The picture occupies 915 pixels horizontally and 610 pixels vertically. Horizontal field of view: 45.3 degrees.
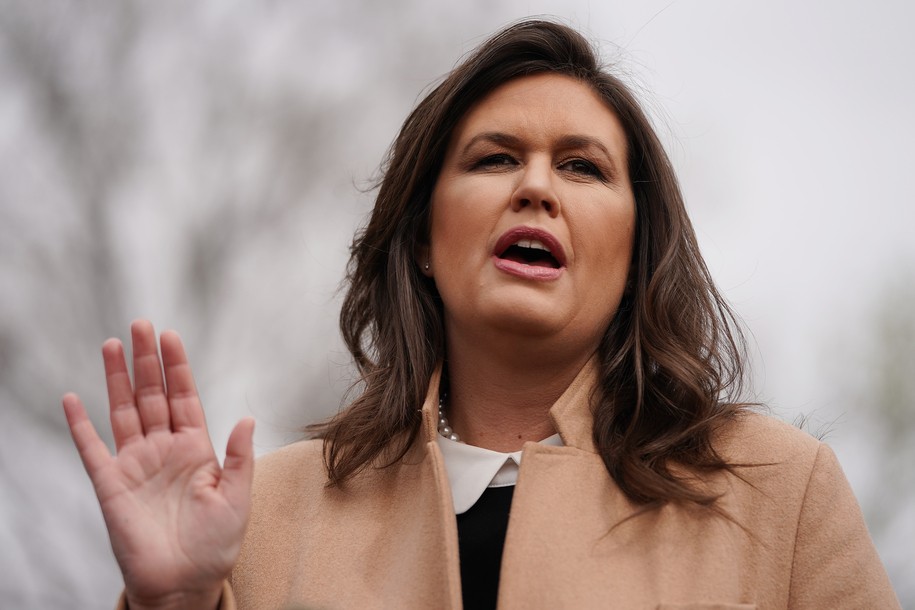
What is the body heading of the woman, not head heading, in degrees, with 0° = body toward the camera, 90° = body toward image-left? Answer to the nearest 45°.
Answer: approximately 0°
